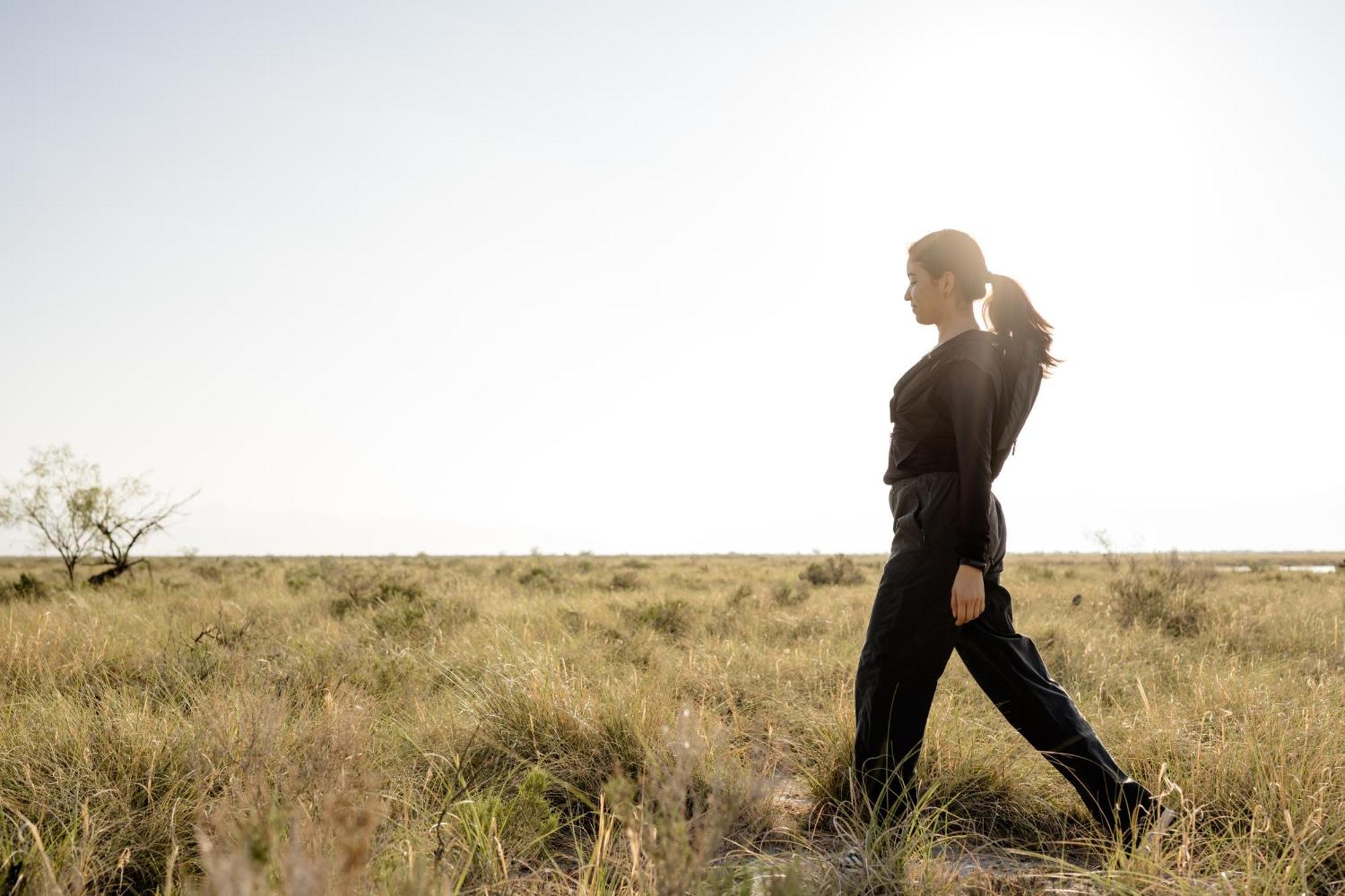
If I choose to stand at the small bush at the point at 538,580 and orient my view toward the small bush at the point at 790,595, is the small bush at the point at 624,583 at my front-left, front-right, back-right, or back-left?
front-left

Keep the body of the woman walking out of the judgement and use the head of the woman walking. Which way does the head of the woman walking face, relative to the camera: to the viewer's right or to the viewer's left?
to the viewer's left

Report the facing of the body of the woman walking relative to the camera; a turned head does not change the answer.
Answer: to the viewer's left

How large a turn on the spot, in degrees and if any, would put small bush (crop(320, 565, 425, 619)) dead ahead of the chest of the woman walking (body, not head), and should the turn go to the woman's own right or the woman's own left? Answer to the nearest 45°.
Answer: approximately 45° to the woman's own right

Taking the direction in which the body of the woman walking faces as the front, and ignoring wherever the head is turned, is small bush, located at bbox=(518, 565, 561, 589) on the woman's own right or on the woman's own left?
on the woman's own right

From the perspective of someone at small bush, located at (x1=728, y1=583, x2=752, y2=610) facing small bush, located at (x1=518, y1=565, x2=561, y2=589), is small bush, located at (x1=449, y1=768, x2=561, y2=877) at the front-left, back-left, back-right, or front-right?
back-left

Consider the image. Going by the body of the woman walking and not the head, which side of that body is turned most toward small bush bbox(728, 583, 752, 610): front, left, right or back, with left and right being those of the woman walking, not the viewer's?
right

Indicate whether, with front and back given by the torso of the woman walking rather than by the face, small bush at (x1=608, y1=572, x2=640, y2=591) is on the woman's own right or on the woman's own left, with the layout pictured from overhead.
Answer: on the woman's own right

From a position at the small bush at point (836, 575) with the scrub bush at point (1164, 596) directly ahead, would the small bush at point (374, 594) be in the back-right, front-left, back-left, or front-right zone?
front-right

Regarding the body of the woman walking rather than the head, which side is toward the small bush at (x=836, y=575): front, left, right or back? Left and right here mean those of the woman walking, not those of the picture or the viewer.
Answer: right
